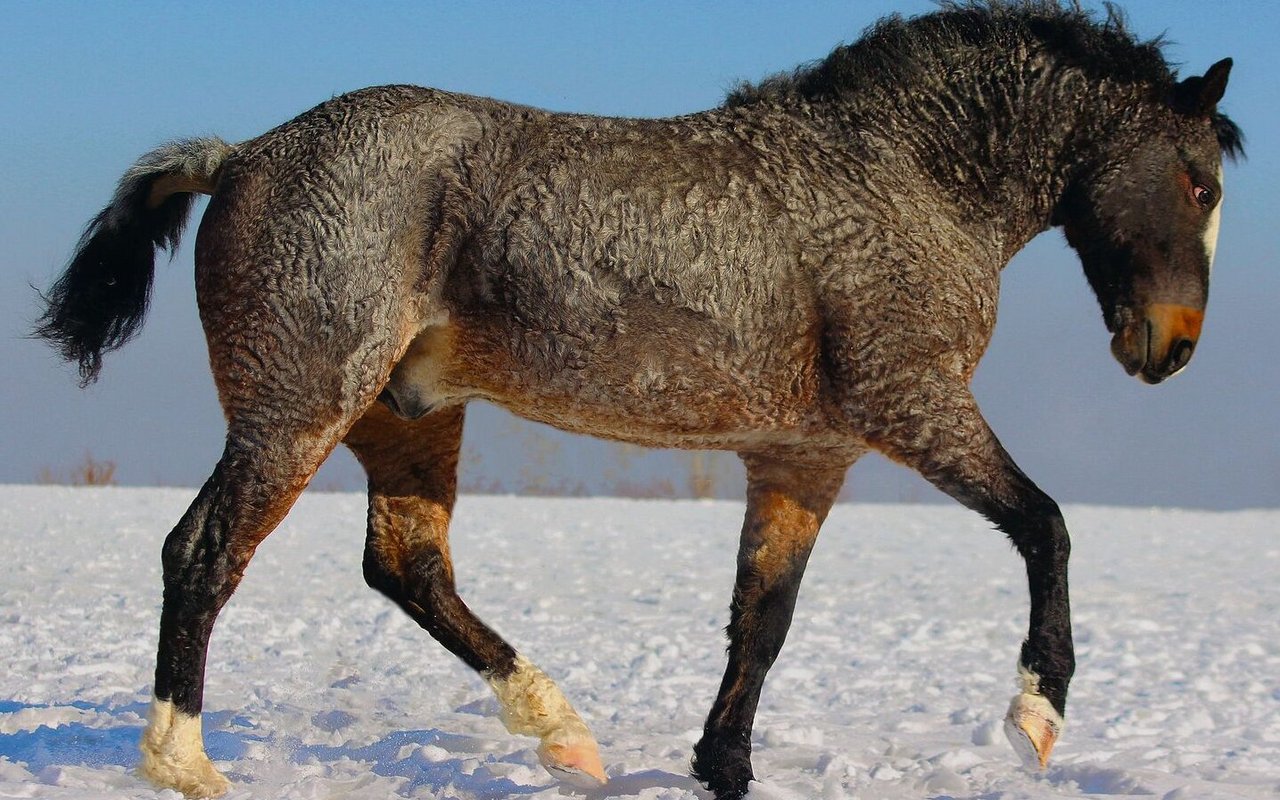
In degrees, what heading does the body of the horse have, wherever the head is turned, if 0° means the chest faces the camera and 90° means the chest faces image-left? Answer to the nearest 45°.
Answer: approximately 270°
